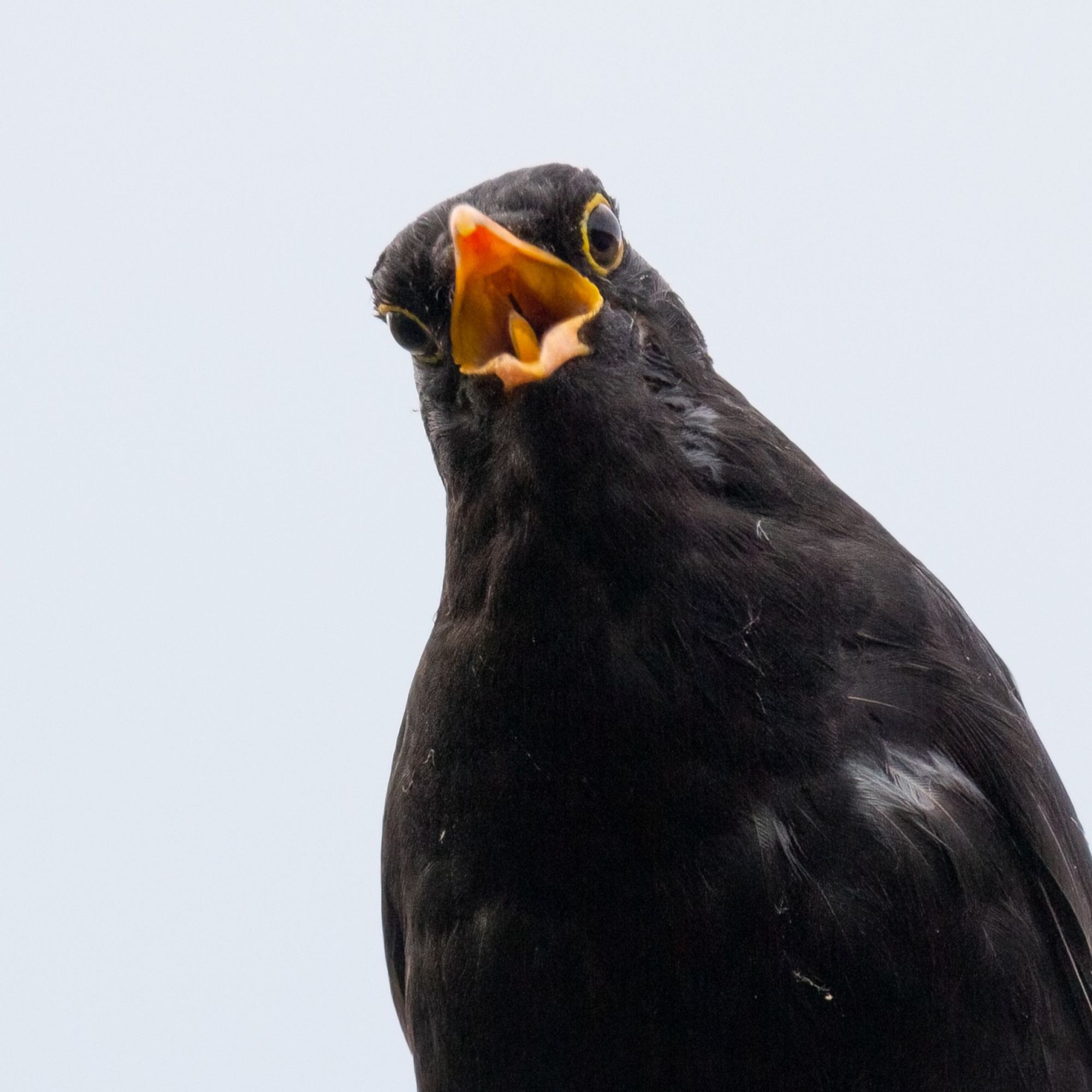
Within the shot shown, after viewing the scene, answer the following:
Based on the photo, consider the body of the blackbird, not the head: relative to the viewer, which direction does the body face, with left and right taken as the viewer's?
facing the viewer and to the left of the viewer
